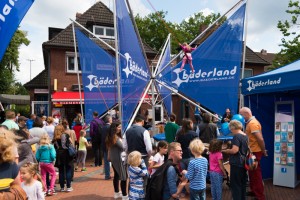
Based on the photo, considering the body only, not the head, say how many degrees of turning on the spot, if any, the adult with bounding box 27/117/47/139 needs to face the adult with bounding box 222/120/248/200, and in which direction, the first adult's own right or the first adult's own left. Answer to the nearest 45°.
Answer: approximately 135° to the first adult's own right

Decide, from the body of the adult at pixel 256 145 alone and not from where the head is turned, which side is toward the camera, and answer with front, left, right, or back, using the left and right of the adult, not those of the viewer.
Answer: left

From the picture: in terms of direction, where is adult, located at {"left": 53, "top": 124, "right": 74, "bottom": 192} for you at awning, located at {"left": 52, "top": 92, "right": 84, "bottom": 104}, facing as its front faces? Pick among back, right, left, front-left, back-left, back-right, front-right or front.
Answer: front

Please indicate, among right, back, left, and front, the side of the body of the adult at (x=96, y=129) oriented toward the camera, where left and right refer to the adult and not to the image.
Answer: back

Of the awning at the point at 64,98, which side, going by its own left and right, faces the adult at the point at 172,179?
front

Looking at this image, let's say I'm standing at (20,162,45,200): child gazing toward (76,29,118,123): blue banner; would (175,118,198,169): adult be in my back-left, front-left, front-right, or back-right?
front-right

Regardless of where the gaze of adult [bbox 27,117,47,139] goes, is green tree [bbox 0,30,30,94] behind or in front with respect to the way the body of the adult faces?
in front

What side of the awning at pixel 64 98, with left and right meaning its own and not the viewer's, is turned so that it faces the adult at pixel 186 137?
front

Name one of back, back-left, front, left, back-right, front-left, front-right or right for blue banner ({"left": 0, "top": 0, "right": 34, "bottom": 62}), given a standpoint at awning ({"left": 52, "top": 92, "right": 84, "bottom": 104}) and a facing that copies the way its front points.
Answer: front

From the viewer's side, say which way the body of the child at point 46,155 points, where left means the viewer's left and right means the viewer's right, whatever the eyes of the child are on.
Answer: facing away from the viewer

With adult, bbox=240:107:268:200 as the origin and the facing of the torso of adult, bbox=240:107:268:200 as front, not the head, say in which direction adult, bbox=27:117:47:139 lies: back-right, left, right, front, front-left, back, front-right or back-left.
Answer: front

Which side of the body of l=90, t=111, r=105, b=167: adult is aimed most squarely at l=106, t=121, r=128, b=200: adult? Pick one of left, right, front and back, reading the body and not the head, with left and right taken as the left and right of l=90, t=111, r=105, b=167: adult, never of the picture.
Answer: back
